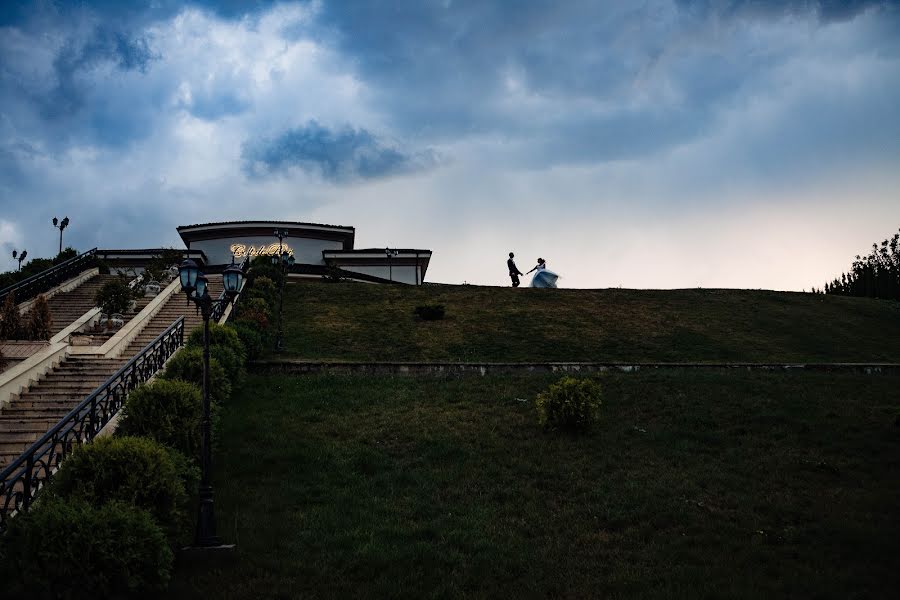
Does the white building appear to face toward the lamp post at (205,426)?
yes

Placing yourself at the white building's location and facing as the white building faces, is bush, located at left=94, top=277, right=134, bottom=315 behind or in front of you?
in front

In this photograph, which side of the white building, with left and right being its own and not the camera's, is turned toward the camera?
front

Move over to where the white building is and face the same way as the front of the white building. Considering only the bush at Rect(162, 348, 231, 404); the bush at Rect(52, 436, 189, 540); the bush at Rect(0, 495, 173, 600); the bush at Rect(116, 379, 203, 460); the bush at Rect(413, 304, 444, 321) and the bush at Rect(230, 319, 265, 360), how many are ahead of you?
6

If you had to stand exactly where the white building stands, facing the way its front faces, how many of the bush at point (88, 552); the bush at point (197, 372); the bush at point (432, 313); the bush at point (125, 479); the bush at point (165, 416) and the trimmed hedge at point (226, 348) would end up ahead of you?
6

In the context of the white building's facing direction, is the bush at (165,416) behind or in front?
in front

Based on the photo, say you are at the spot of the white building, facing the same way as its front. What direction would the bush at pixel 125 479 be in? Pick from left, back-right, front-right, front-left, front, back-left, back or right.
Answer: front

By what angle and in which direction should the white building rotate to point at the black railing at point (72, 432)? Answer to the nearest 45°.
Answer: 0° — it already faces it

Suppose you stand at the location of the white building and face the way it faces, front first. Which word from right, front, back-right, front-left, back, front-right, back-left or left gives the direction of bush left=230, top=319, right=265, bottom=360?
front

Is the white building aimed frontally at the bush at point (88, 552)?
yes

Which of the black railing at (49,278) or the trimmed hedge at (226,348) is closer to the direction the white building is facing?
the trimmed hedge

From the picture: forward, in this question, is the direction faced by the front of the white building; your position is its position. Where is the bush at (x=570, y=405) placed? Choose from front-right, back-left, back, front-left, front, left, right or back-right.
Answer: front

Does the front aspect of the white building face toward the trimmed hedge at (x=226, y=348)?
yes

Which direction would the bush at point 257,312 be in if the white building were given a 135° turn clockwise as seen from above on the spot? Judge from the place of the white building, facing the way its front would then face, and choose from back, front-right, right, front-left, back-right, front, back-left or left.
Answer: back-left

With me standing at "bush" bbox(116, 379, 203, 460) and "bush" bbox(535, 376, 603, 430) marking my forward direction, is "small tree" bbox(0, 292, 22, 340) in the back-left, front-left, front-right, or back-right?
back-left

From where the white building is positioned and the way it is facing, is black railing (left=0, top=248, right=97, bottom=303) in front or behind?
in front
